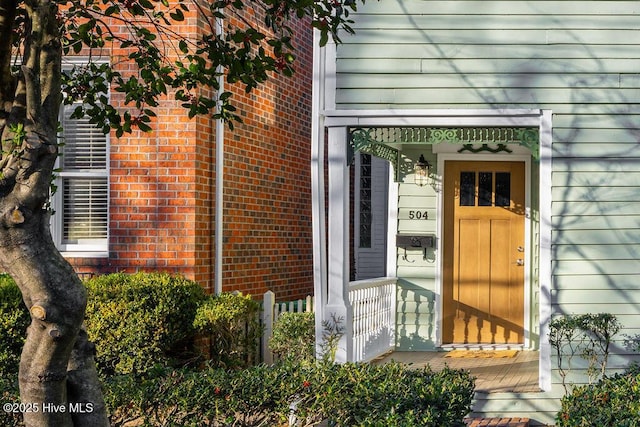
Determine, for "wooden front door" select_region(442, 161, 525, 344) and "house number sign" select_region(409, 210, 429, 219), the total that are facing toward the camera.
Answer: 2

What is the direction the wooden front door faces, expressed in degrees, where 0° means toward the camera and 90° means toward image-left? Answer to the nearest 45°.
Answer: approximately 0°

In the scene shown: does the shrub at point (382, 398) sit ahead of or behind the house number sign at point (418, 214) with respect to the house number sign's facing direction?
ahead

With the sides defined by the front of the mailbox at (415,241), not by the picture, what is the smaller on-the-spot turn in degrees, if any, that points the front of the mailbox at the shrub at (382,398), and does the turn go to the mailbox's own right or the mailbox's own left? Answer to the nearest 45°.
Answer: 0° — it already faces it

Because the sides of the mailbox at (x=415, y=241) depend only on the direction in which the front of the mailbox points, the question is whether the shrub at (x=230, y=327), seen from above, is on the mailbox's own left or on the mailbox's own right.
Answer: on the mailbox's own right

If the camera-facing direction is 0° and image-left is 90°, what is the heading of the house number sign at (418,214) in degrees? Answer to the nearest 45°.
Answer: approximately 0°

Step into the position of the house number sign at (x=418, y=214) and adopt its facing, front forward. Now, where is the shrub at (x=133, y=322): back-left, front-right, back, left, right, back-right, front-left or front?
front-right
